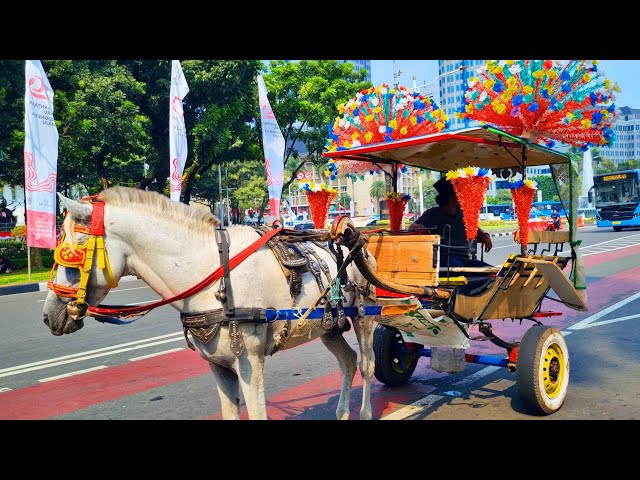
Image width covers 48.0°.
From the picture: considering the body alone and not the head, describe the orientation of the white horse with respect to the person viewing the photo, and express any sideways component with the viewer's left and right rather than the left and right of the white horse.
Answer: facing the viewer and to the left of the viewer

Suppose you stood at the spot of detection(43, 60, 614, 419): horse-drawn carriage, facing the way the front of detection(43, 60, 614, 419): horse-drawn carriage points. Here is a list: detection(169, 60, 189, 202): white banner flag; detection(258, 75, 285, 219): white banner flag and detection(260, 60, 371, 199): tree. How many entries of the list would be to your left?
0

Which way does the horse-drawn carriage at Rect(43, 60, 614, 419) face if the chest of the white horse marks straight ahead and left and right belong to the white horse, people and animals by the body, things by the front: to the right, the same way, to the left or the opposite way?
the same way

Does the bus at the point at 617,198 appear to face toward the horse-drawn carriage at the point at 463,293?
yes

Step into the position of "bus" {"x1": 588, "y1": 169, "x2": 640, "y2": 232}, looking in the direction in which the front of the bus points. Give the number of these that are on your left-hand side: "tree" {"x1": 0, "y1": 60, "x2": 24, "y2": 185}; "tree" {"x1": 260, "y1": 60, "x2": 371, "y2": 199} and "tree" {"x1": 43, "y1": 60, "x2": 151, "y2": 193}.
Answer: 0

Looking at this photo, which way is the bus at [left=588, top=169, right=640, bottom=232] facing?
toward the camera

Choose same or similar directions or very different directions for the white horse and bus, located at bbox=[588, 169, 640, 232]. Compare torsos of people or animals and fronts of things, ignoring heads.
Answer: same or similar directions

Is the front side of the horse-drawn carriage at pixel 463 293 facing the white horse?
yes

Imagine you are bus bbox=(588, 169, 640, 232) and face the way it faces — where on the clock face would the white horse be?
The white horse is roughly at 12 o'clock from the bus.

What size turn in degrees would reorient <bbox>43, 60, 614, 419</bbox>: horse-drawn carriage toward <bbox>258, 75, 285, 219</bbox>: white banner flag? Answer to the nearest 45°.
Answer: approximately 135° to its right

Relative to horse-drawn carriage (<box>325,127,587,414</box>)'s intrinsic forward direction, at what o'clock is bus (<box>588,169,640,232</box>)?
The bus is roughly at 5 o'clock from the horse-drawn carriage.

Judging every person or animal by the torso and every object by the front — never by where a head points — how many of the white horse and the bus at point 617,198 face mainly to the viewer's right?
0

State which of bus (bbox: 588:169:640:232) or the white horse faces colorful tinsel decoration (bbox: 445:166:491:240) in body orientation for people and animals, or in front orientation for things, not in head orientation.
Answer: the bus

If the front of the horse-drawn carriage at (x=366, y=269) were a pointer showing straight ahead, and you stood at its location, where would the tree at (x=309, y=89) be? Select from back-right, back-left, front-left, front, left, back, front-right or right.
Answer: back-right
